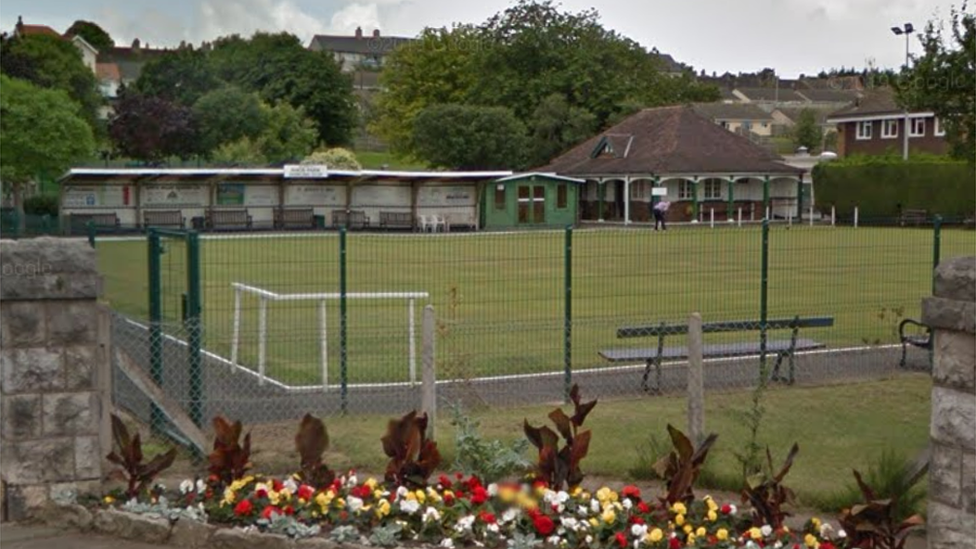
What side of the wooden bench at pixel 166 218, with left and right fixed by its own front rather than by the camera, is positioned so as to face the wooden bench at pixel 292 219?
left

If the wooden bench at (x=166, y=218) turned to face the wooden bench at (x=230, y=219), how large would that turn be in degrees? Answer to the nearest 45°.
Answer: approximately 90° to its left

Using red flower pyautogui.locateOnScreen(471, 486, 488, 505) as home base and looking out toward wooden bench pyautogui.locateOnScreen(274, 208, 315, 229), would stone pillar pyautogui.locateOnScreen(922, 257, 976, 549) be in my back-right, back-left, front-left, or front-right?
back-right

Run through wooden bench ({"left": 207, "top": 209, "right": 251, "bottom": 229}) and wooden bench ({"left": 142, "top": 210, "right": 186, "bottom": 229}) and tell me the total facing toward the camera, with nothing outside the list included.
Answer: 2

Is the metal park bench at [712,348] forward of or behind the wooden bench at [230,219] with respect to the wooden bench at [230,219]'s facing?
forward

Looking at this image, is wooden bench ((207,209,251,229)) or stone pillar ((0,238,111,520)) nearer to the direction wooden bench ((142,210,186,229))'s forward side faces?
the stone pillar

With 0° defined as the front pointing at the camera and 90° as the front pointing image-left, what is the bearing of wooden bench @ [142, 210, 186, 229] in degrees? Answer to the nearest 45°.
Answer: approximately 0°

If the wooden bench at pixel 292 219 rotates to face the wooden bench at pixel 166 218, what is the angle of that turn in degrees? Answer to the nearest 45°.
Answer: approximately 90° to its right

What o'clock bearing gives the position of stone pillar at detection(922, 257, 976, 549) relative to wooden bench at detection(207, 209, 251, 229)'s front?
The stone pillar is roughly at 12 o'clock from the wooden bench.

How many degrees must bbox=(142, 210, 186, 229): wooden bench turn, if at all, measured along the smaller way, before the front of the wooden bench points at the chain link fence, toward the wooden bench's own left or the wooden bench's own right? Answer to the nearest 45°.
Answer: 0° — it already faces it

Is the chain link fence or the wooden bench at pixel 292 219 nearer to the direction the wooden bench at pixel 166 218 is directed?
the chain link fence

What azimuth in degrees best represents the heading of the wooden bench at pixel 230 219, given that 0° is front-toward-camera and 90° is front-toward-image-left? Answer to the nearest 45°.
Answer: approximately 0°
